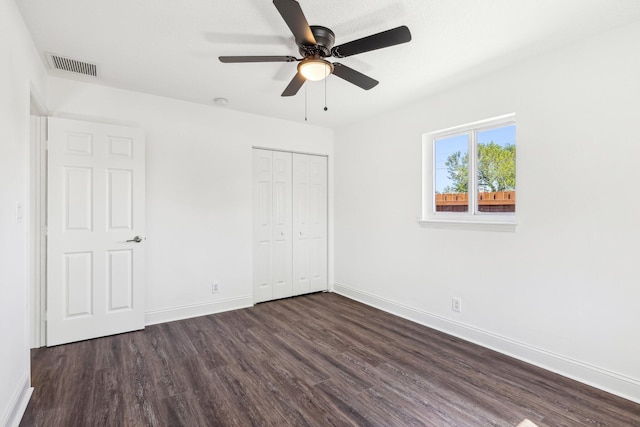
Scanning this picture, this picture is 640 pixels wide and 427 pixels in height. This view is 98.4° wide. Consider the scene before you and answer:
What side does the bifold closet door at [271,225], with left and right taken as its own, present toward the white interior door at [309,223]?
left

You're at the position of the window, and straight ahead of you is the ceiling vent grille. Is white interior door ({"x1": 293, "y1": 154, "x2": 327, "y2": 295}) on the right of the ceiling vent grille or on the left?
right

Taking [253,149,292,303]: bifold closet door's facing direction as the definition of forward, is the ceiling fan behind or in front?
in front

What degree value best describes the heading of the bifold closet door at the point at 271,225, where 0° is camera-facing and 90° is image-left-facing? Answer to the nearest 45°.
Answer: approximately 315°

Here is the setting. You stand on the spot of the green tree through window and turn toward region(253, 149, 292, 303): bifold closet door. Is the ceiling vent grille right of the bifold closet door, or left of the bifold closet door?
left

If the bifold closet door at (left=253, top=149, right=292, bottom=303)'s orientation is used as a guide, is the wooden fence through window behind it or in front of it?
in front

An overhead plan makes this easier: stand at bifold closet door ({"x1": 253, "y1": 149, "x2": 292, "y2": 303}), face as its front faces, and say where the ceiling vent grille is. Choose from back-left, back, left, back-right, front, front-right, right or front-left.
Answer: right

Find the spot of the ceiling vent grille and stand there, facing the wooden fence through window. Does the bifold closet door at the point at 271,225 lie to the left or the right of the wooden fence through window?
left

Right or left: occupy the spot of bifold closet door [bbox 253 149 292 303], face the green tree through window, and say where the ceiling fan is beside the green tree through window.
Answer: right

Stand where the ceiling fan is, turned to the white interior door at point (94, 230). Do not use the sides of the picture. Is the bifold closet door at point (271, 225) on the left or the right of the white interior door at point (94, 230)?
right

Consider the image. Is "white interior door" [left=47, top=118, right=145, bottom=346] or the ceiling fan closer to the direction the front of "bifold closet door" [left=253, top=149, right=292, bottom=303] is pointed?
the ceiling fan

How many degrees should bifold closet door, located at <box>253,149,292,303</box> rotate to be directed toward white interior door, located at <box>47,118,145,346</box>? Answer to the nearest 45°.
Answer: approximately 90° to its right
